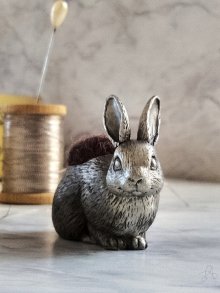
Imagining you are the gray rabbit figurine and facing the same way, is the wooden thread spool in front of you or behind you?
behind

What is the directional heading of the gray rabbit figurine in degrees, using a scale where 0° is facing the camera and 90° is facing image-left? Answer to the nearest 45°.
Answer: approximately 315°
